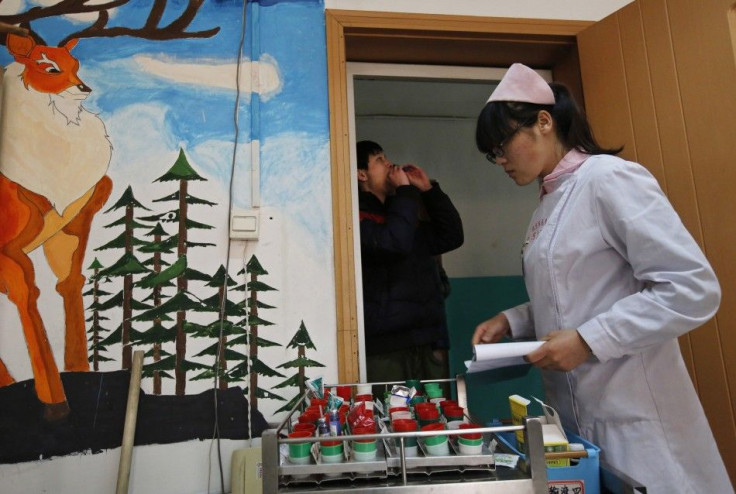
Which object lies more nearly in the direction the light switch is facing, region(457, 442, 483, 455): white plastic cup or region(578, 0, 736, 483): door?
the white plastic cup

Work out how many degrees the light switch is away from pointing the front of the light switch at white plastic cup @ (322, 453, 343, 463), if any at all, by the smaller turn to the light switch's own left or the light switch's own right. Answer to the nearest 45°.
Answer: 0° — it already faces it

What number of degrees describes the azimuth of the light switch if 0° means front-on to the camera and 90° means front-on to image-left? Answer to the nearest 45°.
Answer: approximately 0°

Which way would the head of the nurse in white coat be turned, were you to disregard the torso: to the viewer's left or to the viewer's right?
to the viewer's left

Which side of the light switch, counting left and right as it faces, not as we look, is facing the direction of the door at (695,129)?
left
